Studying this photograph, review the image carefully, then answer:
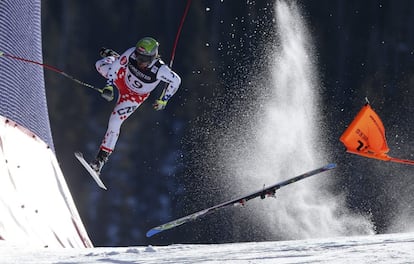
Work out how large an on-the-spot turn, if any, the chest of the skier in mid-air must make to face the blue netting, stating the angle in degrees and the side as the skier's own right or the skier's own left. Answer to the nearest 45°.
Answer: approximately 135° to the skier's own right

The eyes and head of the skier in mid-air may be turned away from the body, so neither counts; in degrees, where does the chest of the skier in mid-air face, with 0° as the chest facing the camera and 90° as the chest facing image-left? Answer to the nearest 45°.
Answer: approximately 0°
